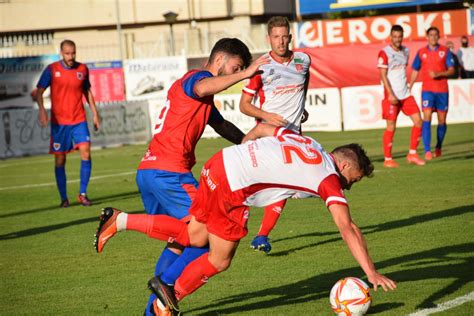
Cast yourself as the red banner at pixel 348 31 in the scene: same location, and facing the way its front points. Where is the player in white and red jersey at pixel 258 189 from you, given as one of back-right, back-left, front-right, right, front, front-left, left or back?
front

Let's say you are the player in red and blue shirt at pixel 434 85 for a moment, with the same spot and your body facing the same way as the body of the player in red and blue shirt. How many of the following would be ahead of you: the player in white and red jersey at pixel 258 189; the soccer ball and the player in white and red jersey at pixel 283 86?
3

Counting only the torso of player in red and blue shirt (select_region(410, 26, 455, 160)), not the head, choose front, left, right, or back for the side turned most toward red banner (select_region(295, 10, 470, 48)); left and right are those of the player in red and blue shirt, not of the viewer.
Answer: back

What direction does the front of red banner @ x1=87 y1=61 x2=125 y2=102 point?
toward the camera

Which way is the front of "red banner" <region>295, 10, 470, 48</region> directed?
toward the camera

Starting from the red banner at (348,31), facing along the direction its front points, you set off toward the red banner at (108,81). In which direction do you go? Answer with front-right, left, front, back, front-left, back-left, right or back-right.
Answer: right

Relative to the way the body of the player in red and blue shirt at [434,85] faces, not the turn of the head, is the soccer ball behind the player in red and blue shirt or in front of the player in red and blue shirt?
in front

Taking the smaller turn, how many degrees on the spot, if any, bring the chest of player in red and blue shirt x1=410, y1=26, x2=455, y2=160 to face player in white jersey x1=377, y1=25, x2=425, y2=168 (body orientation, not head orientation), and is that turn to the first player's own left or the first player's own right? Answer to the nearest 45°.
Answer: approximately 45° to the first player's own right

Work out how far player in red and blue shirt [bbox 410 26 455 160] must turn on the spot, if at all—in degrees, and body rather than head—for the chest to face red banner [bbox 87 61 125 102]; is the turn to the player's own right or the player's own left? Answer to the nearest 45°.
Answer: approximately 135° to the player's own right

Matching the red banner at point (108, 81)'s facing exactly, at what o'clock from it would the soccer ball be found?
The soccer ball is roughly at 12 o'clock from the red banner.

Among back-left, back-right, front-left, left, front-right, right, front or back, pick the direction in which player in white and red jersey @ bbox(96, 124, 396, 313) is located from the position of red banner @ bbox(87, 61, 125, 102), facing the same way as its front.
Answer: front

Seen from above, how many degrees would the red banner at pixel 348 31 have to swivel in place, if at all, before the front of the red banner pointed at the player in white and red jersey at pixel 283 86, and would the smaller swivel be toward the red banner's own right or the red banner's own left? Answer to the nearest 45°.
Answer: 0° — it already faces them

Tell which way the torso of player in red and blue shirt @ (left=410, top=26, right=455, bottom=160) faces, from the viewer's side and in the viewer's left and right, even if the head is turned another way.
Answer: facing the viewer
